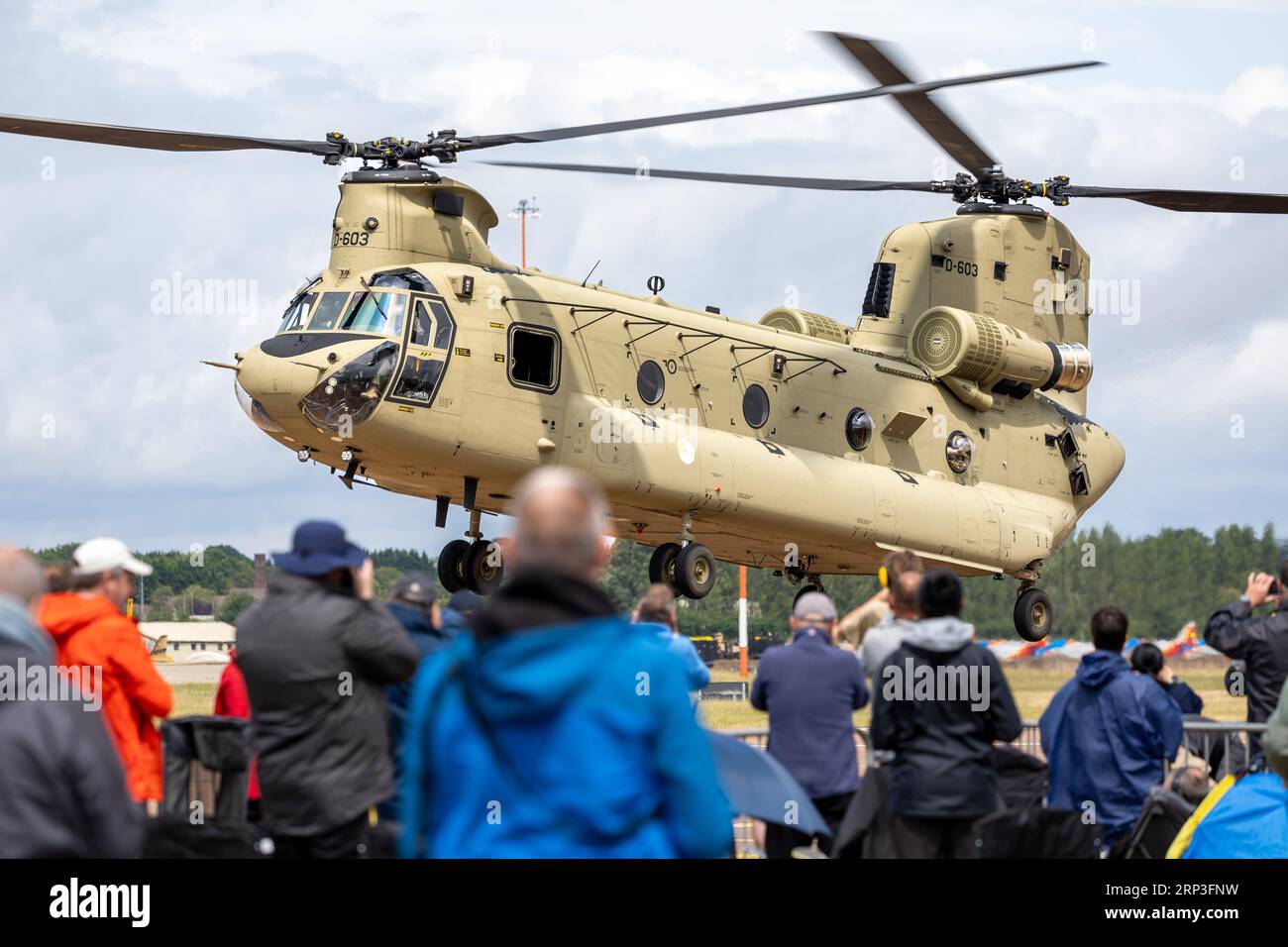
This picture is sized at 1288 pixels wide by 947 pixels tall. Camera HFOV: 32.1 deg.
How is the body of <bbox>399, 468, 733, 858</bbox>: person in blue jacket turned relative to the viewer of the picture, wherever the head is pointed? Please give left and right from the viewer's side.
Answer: facing away from the viewer

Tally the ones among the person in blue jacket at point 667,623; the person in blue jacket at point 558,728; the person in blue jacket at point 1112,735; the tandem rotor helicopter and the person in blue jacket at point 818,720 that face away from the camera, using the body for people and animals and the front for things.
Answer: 4

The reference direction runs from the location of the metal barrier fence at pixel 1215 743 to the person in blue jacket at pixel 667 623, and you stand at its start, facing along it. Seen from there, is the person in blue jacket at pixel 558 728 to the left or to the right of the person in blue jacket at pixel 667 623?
left

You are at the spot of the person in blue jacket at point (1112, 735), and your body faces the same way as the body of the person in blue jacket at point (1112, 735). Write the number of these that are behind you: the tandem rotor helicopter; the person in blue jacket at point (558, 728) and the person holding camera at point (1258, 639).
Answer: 1

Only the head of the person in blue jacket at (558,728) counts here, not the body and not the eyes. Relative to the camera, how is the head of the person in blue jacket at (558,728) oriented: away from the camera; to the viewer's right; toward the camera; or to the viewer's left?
away from the camera

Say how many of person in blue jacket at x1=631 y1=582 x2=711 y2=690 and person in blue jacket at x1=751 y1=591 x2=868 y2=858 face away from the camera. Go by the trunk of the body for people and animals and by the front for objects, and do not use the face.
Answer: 2

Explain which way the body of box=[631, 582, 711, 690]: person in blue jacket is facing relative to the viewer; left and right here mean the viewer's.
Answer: facing away from the viewer

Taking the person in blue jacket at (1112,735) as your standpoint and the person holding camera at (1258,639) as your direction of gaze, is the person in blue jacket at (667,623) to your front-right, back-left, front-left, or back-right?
back-left

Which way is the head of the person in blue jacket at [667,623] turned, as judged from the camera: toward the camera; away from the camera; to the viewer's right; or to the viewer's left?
away from the camera

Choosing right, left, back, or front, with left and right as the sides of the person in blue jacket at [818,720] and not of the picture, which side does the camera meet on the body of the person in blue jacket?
back

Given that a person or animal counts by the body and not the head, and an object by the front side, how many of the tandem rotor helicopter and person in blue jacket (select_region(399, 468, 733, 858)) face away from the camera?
1

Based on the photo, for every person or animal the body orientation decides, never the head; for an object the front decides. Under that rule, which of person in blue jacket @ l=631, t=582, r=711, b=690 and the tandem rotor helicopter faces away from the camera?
the person in blue jacket

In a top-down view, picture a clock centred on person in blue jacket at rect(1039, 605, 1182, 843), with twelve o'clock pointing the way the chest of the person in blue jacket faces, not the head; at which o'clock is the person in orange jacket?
The person in orange jacket is roughly at 8 o'clock from the person in blue jacket.

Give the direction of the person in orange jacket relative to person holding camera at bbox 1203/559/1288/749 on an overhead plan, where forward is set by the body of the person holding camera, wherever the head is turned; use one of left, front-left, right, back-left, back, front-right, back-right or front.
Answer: left

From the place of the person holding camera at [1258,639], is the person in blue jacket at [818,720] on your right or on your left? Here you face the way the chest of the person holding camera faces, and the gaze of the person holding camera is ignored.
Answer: on your left
